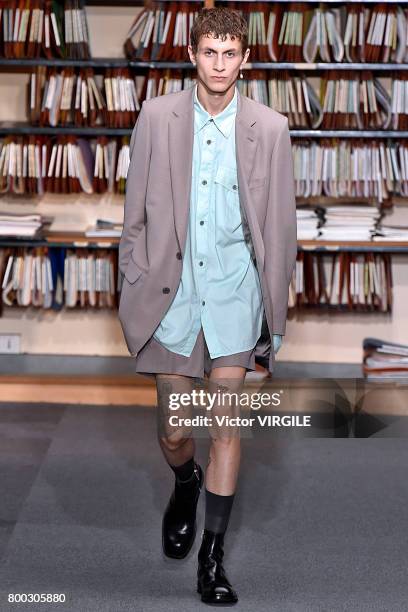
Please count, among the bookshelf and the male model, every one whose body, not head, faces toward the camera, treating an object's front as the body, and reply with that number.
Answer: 2

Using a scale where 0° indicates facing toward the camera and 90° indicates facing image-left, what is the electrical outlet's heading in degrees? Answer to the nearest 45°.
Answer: approximately 0°

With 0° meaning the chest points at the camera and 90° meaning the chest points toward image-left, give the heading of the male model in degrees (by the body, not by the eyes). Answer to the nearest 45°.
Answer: approximately 0°
